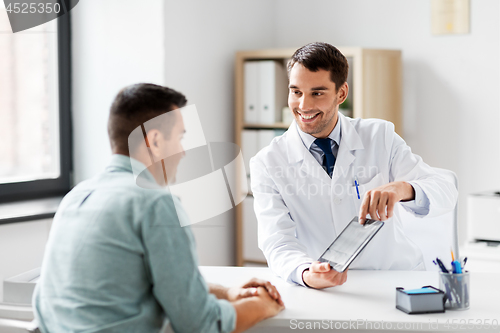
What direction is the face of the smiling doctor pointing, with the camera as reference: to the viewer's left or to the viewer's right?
to the viewer's left

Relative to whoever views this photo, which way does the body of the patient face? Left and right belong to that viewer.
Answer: facing away from the viewer and to the right of the viewer

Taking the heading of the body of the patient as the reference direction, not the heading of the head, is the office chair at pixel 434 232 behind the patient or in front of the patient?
in front

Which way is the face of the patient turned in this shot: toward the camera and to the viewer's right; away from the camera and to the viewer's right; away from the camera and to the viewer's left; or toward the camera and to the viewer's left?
away from the camera and to the viewer's right
